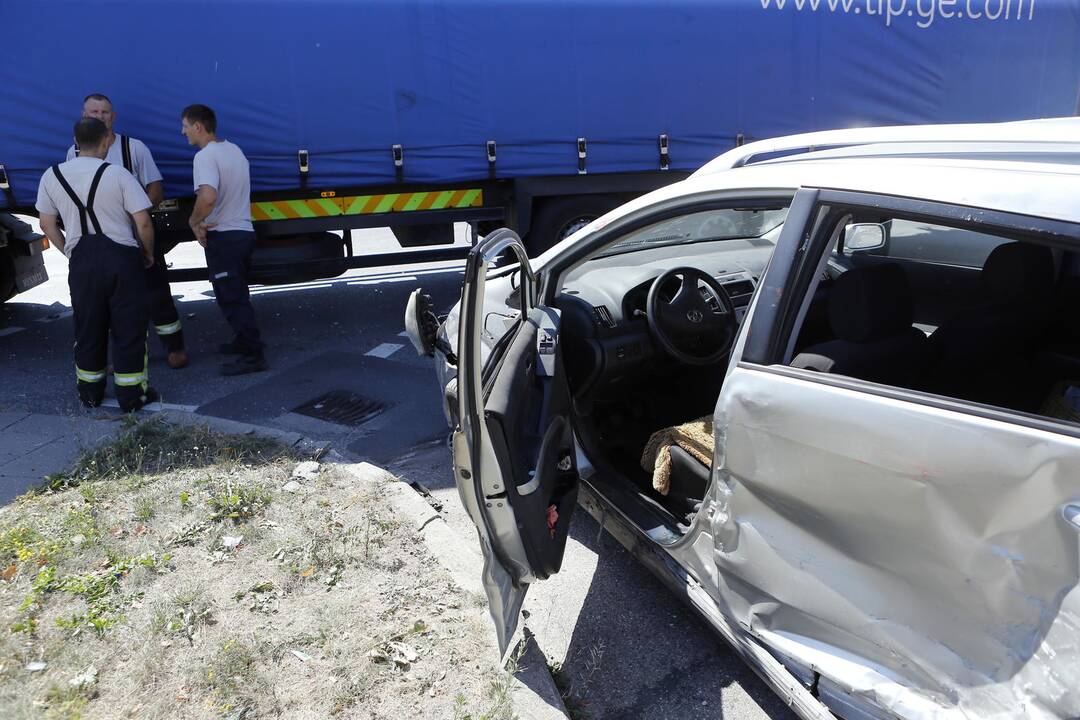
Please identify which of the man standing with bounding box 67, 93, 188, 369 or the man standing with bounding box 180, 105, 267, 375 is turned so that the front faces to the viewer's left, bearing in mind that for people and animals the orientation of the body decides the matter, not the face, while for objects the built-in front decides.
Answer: the man standing with bounding box 180, 105, 267, 375

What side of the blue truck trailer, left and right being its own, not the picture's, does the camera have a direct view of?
left

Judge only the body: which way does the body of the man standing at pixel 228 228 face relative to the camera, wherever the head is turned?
to the viewer's left

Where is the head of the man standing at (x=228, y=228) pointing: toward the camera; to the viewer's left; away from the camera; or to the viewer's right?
to the viewer's left

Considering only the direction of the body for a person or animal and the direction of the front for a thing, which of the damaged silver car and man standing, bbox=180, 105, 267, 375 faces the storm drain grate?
the damaged silver car

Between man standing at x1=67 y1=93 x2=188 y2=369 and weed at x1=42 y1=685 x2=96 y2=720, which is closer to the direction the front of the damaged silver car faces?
the man standing

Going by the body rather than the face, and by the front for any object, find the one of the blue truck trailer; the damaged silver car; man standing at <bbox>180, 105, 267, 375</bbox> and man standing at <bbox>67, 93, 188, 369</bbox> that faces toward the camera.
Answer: man standing at <bbox>67, 93, 188, 369</bbox>

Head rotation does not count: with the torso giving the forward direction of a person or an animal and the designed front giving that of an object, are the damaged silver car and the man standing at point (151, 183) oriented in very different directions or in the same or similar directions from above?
very different directions

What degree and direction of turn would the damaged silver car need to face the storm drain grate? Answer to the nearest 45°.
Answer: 0° — it already faces it

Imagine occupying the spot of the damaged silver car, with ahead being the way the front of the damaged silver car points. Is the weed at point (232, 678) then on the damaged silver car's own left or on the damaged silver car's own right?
on the damaged silver car's own left

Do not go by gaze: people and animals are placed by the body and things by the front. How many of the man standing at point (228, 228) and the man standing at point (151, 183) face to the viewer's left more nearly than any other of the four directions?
1

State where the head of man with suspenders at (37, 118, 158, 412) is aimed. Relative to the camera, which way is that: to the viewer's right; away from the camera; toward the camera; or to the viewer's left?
away from the camera

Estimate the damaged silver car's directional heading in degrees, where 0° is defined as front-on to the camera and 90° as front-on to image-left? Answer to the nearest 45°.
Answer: approximately 135°

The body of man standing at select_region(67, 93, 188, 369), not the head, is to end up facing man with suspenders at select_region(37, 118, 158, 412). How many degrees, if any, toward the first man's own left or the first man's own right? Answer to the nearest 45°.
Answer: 0° — they already face them

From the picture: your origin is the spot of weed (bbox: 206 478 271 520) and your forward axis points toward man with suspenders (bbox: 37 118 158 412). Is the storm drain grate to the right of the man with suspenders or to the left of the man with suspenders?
right
